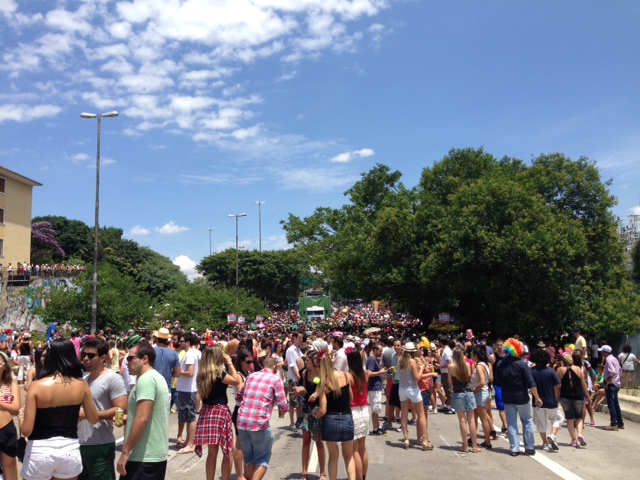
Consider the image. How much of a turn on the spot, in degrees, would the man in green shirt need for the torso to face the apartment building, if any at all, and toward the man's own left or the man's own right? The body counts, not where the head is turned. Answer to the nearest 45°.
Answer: approximately 90° to the man's own right

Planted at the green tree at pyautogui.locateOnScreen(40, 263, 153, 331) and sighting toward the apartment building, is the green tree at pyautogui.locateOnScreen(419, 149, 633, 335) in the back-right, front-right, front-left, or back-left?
back-right

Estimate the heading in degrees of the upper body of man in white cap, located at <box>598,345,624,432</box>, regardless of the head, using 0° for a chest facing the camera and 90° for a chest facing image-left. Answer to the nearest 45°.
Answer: approximately 90°

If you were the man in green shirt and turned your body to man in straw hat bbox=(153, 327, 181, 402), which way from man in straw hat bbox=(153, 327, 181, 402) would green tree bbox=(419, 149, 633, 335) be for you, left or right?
right

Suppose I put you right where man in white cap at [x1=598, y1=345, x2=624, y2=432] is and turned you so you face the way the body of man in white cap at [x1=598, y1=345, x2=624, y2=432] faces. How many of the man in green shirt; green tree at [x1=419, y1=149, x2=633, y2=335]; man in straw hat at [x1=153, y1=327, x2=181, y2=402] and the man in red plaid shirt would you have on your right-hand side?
1
